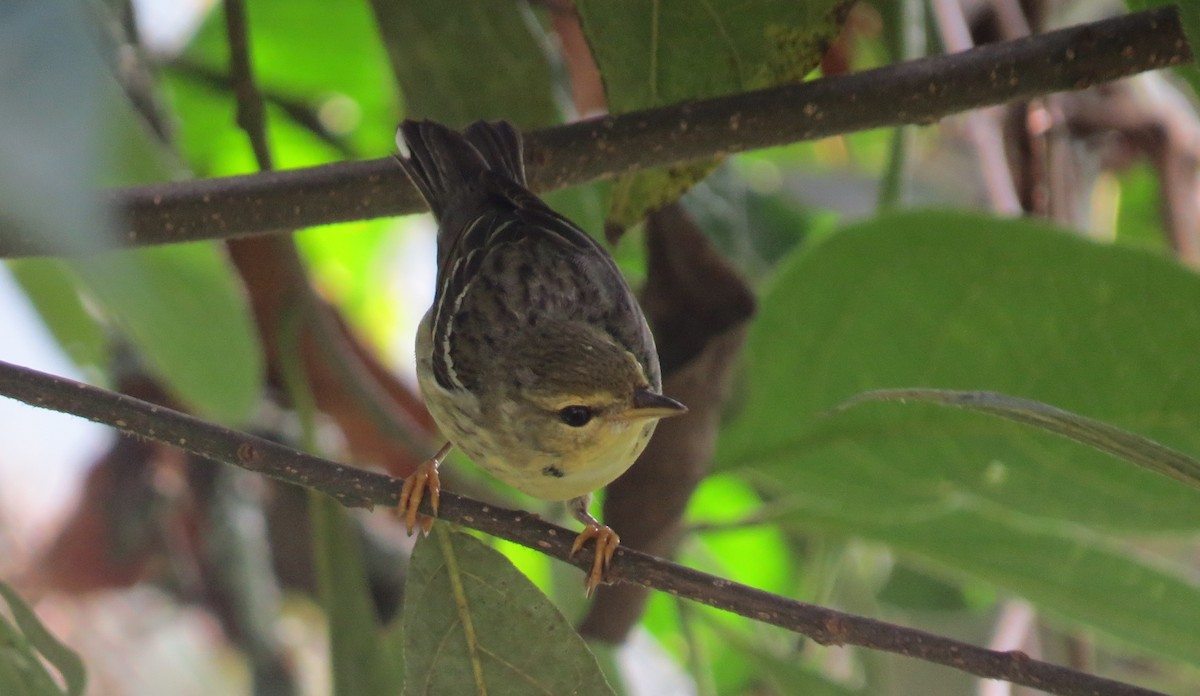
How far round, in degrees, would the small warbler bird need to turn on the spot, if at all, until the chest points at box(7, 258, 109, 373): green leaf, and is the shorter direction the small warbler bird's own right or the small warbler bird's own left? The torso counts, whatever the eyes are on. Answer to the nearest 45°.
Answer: approximately 180°

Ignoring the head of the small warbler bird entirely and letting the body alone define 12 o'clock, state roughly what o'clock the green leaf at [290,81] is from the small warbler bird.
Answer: The green leaf is roughly at 6 o'clock from the small warbler bird.

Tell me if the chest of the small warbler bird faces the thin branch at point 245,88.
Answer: no

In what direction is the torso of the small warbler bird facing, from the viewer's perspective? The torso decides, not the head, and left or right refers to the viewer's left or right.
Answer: facing the viewer and to the right of the viewer

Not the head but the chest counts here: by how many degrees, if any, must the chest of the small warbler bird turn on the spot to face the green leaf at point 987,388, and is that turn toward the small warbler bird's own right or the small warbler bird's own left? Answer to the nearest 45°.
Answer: approximately 45° to the small warbler bird's own left
